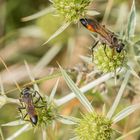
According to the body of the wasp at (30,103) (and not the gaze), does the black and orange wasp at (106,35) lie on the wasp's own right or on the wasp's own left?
on the wasp's own right

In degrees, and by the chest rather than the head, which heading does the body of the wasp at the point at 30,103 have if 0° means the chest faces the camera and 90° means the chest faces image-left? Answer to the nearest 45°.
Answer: approximately 180°
